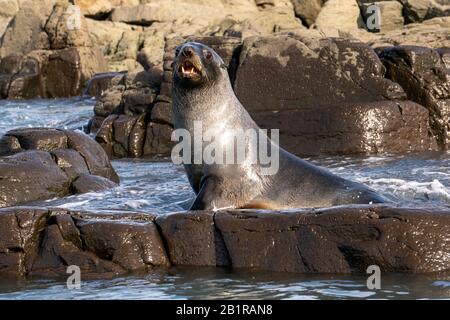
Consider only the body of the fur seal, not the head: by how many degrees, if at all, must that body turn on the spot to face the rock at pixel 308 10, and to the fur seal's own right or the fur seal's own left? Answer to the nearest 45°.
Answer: approximately 135° to the fur seal's own right

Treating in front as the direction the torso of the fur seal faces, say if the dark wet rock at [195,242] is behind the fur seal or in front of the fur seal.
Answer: in front

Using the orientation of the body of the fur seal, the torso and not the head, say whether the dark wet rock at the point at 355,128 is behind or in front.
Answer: behind

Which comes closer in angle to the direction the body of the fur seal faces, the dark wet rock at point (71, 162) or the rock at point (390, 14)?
the dark wet rock

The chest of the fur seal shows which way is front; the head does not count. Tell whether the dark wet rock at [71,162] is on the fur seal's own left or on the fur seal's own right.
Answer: on the fur seal's own right

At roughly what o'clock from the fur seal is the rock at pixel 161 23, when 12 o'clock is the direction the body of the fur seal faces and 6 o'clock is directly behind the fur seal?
The rock is roughly at 4 o'clock from the fur seal.

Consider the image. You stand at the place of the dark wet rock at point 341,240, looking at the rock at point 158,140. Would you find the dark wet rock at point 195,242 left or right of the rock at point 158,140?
left

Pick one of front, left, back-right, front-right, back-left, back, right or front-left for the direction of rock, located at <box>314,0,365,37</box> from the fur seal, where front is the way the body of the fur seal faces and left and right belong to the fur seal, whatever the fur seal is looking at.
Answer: back-right

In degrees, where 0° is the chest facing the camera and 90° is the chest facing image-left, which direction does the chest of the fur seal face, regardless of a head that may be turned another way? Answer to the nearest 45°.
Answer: approximately 45°

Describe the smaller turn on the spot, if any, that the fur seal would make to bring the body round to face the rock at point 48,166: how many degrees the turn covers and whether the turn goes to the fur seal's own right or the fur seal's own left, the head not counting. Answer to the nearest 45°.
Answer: approximately 90° to the fur seal's own right

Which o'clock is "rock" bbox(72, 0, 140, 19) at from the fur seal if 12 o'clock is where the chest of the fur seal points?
The rock is roughly at 4 o'clock from the fur seal.

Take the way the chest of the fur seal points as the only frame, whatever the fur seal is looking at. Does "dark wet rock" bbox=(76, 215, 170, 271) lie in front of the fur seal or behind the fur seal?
in front

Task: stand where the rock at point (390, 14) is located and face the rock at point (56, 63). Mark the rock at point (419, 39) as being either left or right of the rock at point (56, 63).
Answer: left
